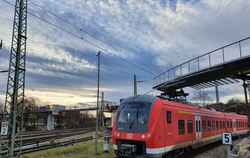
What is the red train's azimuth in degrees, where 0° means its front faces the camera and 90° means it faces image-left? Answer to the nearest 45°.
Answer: approximately 45°

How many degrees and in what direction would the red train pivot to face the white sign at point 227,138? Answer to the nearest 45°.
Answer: approximately 135° to its left

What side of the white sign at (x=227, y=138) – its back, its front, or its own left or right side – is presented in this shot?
front

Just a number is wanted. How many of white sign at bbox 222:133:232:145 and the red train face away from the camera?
0
